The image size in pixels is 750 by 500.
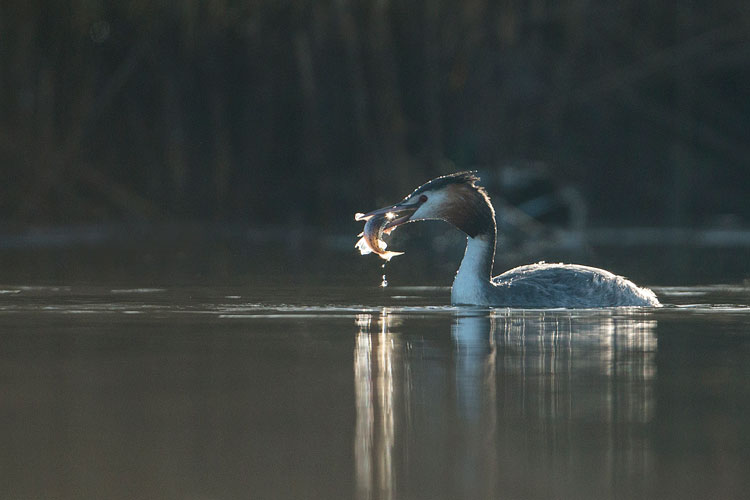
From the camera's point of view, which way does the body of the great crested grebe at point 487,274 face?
to the viewer's left
